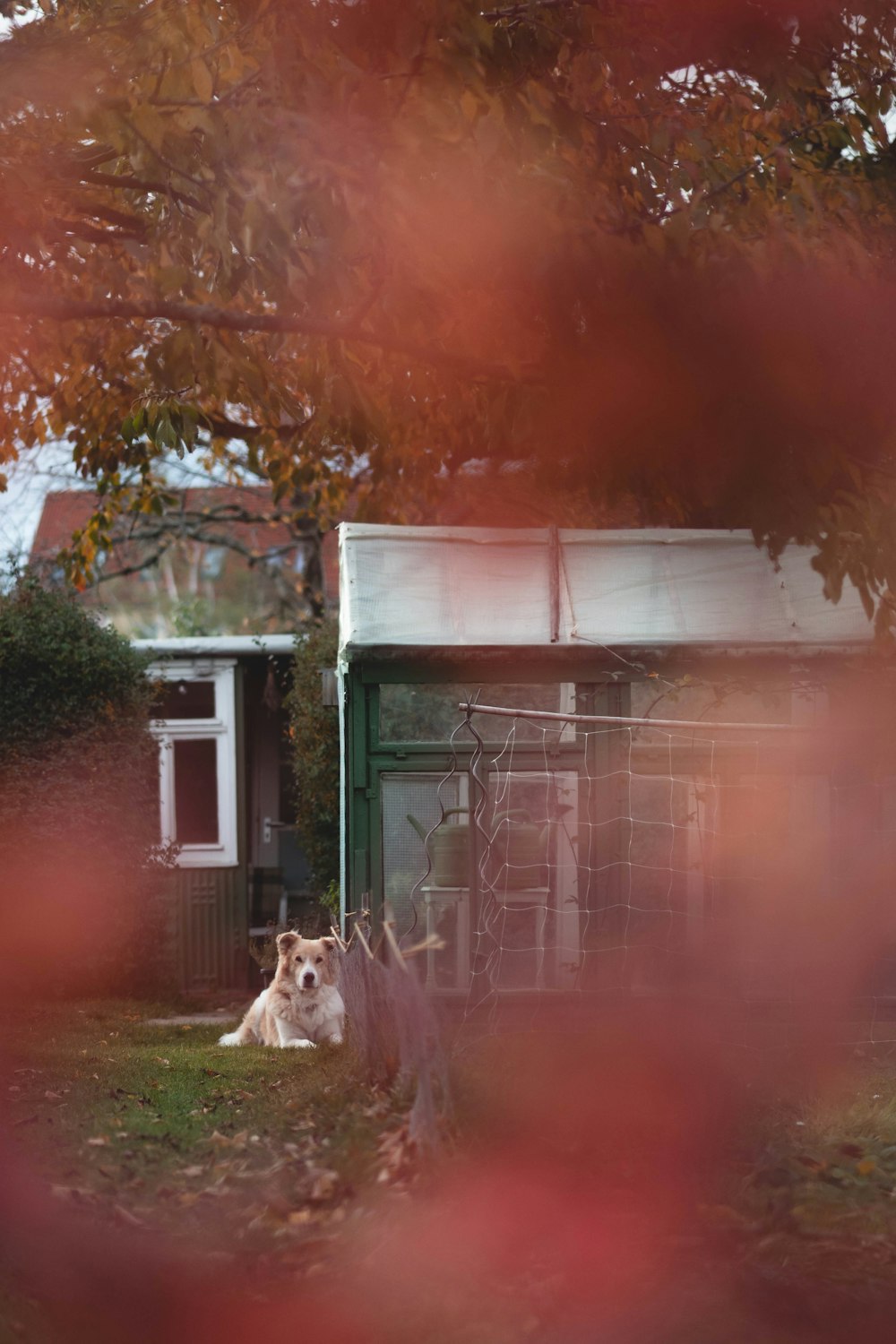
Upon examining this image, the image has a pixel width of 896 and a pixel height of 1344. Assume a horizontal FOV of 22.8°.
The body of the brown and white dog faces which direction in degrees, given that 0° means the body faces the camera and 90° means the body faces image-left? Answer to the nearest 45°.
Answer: approximately 315°

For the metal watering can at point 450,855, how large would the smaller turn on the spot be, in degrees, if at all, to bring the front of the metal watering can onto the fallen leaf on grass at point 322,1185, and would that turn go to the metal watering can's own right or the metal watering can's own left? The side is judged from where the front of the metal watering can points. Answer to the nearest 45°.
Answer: approximately 90° to the metal watering can's own left

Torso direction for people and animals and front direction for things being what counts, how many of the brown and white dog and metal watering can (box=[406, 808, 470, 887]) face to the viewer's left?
1

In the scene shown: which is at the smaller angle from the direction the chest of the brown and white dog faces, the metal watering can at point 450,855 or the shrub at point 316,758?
the metal watering can

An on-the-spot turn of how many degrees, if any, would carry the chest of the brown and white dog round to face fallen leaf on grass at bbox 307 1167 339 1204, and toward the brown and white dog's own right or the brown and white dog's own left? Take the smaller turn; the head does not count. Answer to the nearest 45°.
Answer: approximately 45° to the brown and white dog's own right

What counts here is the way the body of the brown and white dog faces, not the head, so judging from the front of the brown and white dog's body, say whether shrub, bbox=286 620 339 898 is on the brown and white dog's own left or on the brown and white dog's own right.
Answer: on the brown and white dog's own left

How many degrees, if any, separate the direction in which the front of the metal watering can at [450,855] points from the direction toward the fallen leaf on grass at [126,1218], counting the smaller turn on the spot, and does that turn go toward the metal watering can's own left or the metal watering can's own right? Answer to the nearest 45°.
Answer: approximately 90° to the metal watering can's own left

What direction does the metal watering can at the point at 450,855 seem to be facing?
to the viewer's left

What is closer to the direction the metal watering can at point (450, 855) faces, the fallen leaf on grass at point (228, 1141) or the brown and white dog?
the brown and white dog

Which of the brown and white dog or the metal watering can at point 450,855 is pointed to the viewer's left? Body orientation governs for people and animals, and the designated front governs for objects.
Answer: the metal watering can
